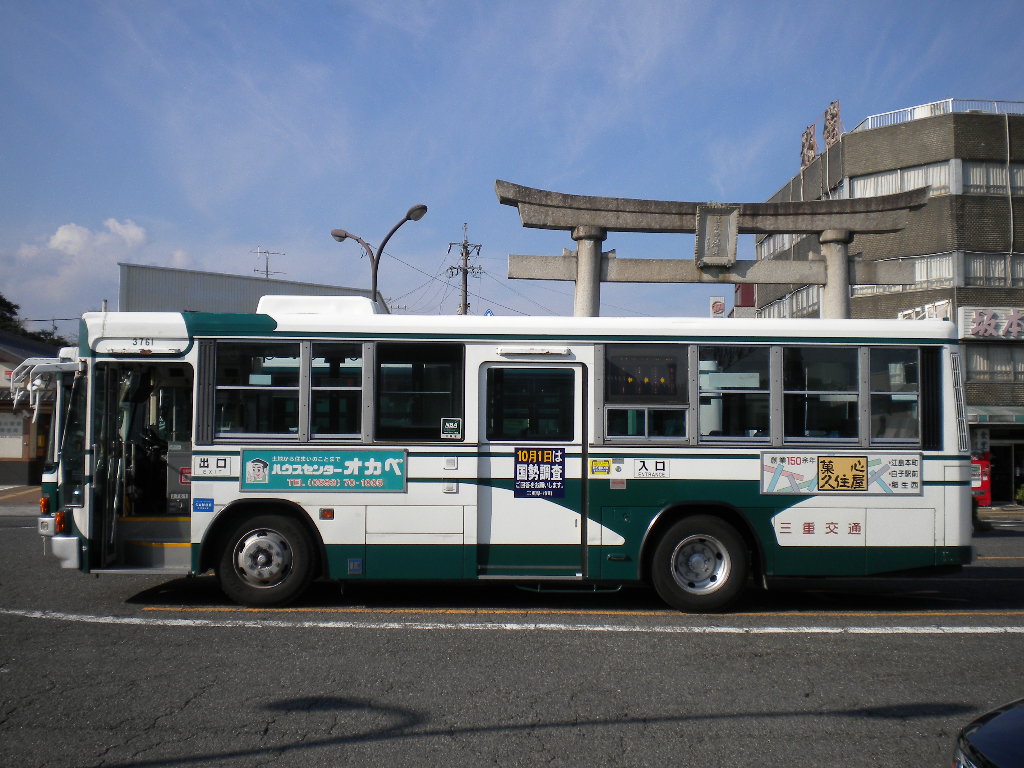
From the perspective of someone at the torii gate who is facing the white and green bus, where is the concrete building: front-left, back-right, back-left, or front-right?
back-left

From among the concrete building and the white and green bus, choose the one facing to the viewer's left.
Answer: the white and green bus

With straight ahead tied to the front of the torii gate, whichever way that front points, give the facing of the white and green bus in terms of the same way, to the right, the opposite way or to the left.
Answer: to the right

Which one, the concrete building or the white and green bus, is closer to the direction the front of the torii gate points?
the white and green bus

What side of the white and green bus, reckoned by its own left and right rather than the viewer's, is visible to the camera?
left

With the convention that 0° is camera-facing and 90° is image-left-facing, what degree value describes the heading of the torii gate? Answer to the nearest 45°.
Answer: approximately 0°

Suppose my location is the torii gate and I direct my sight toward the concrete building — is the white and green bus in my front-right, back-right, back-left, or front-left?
back-right

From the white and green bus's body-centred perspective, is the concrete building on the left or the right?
on its right

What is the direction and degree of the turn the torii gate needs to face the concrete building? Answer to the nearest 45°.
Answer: approximately 135° to its left
